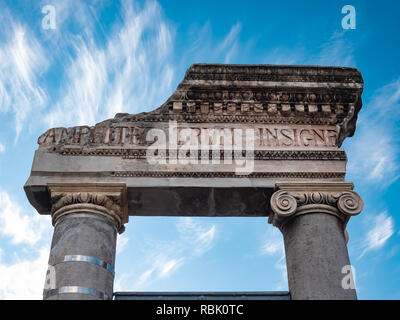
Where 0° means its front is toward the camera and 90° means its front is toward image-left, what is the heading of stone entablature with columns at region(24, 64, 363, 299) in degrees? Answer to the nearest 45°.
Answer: approximately 0°
